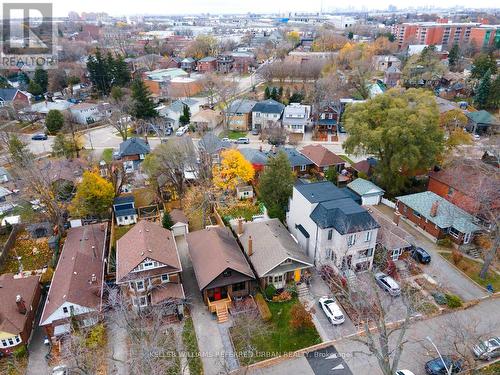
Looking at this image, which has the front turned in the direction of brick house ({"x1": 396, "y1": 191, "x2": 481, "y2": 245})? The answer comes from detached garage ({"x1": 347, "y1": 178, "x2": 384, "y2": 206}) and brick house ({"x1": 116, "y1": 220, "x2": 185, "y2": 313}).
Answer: the detached garage

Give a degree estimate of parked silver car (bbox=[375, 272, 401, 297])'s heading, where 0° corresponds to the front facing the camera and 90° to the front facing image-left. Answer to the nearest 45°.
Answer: approximately 135°

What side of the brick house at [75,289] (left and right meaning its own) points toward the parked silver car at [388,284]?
left

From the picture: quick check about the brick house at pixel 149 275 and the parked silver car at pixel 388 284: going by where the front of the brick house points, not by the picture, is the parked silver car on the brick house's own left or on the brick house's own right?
on the brick house's own left

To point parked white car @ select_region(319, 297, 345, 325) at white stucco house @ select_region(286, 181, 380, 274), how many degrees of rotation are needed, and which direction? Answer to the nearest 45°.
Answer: approximately 45° to its right

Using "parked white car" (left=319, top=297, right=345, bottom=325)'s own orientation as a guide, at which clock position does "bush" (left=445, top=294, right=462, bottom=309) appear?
The bush is roughly at 4 o'clock from the parked white car.

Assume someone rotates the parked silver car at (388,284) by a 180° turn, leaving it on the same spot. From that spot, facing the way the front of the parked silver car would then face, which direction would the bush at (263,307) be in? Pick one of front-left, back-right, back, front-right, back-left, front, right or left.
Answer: right
